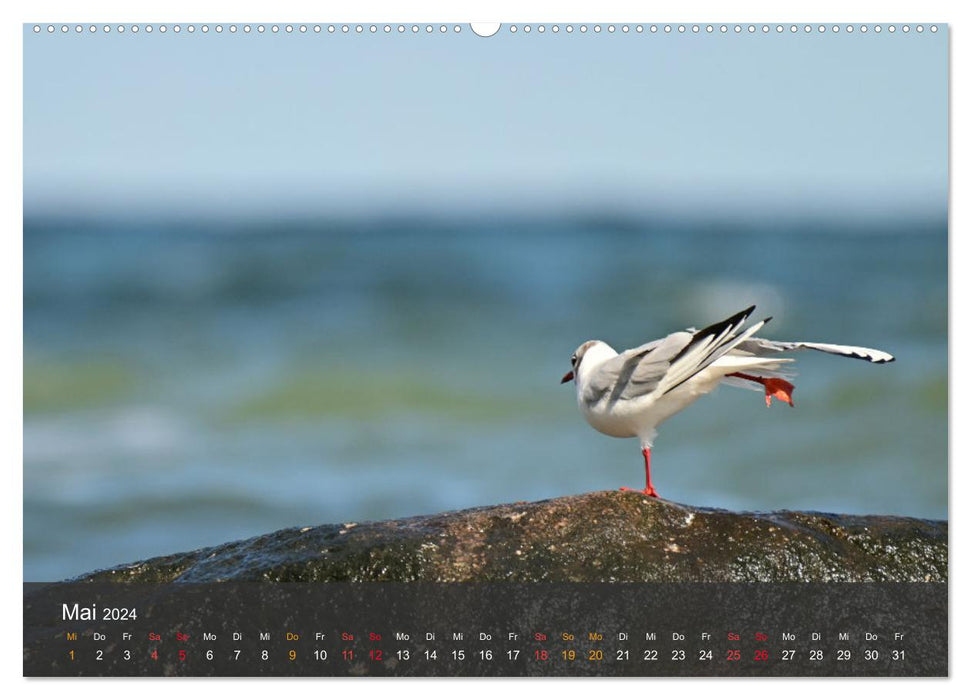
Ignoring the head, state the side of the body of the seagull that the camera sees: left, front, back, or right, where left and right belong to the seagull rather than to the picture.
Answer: left
